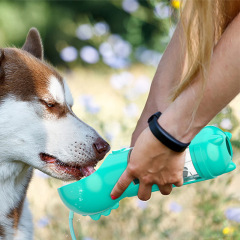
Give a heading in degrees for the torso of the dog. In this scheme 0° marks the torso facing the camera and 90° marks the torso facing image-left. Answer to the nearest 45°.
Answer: approximately 270°

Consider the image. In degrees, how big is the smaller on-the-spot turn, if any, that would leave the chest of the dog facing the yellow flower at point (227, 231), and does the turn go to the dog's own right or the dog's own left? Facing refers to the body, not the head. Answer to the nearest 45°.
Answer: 0° — it already faces it
